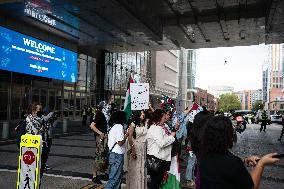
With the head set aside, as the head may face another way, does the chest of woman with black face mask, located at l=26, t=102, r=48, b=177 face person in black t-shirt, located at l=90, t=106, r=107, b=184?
no

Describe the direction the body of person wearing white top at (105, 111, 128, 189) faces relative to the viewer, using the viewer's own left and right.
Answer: facing away from the viewer and to the right of the viewer

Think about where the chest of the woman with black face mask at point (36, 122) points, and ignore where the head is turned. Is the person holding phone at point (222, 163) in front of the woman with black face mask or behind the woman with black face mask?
in front

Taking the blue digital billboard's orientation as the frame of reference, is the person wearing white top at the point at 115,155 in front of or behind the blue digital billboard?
in front

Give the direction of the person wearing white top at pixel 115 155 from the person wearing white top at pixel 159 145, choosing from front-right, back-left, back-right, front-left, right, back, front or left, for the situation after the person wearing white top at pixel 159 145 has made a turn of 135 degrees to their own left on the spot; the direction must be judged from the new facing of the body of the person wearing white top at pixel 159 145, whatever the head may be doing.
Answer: front

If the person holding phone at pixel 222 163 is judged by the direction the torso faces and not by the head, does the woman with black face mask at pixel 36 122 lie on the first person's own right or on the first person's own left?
on the first person's own left

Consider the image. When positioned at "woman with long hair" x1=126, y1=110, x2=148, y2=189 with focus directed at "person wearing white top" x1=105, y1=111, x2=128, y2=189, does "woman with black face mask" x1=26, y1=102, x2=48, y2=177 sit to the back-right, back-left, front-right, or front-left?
front-right

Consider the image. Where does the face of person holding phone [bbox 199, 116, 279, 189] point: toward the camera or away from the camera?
away from the camera

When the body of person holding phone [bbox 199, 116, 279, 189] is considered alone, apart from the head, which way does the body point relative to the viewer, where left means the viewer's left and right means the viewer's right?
facing away from the viewer and to the right of the viewer

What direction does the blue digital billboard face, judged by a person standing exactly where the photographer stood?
facing the viewer and to the right of the viewer

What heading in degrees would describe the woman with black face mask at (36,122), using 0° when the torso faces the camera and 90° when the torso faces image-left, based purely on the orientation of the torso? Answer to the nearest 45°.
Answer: approximately 315°

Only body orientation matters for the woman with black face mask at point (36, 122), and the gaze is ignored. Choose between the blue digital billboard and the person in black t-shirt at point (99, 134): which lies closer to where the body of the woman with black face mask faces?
the person in black t-shirt

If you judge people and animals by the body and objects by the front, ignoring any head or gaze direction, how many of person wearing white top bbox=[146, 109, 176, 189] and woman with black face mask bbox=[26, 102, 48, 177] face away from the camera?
0

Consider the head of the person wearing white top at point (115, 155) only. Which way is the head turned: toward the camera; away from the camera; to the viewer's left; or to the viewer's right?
away from the camera

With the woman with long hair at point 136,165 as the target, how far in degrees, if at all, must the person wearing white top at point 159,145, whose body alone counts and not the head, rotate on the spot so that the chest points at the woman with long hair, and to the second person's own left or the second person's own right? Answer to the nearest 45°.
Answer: approximately 135° to the second person's own left

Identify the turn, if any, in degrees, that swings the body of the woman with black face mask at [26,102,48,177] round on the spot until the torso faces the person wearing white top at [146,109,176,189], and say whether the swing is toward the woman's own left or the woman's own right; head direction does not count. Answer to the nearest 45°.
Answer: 0° — they already face them
